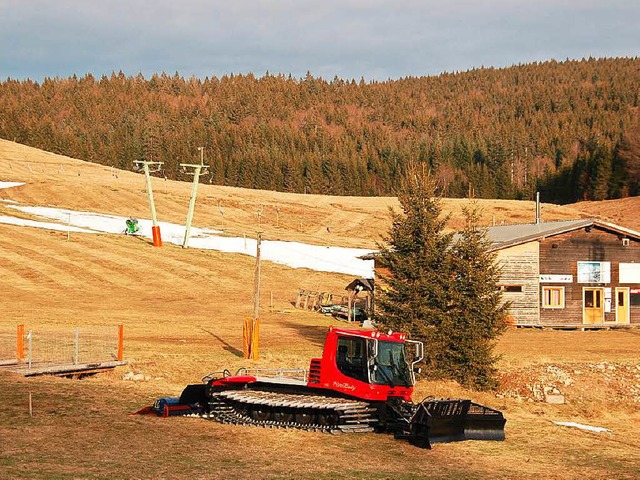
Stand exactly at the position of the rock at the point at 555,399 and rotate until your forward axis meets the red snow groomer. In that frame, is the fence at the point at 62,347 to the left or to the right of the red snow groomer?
right

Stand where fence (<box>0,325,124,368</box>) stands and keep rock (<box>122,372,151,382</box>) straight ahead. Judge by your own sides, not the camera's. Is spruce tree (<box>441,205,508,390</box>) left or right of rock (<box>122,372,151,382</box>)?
left

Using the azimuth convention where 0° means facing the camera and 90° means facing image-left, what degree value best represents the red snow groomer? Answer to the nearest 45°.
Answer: approximately 315°

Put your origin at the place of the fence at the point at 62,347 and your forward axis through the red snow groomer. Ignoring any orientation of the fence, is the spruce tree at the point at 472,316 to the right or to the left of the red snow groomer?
left

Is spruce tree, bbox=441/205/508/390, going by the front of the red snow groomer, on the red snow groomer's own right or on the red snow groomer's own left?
on the red snow groomer's own left

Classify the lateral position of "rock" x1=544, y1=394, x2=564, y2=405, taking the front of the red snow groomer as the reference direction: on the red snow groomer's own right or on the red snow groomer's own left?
on the red snow groomer's own left

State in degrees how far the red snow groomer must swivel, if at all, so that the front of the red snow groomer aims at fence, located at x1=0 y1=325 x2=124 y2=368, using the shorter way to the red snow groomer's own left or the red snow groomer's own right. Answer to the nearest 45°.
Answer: approximately 180°

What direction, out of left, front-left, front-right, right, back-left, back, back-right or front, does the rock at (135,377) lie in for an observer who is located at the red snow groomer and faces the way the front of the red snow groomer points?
back
